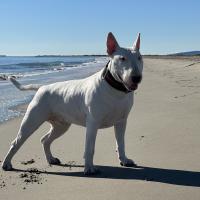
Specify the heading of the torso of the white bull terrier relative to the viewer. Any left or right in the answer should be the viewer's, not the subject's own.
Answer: facing the viewer and to the right of the viewer
